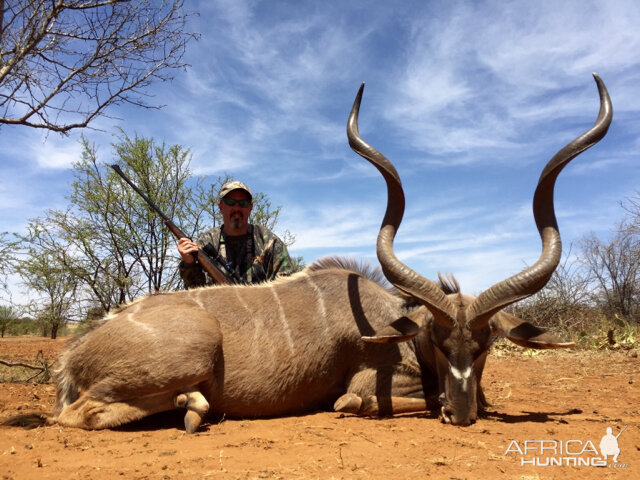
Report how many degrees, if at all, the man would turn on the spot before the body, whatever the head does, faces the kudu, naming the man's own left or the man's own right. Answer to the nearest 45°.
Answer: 0° — they already face it

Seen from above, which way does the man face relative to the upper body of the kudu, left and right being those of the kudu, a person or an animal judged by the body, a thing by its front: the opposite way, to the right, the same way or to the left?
to the right

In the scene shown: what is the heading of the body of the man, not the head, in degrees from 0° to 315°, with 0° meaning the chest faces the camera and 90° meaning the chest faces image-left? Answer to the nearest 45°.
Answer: approximately 0°

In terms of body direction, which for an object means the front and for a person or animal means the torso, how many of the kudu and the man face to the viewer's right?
1

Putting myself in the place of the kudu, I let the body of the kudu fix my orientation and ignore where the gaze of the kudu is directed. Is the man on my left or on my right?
on my left

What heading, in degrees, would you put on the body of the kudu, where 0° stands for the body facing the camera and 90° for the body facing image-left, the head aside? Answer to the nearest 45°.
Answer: approximately 270°
